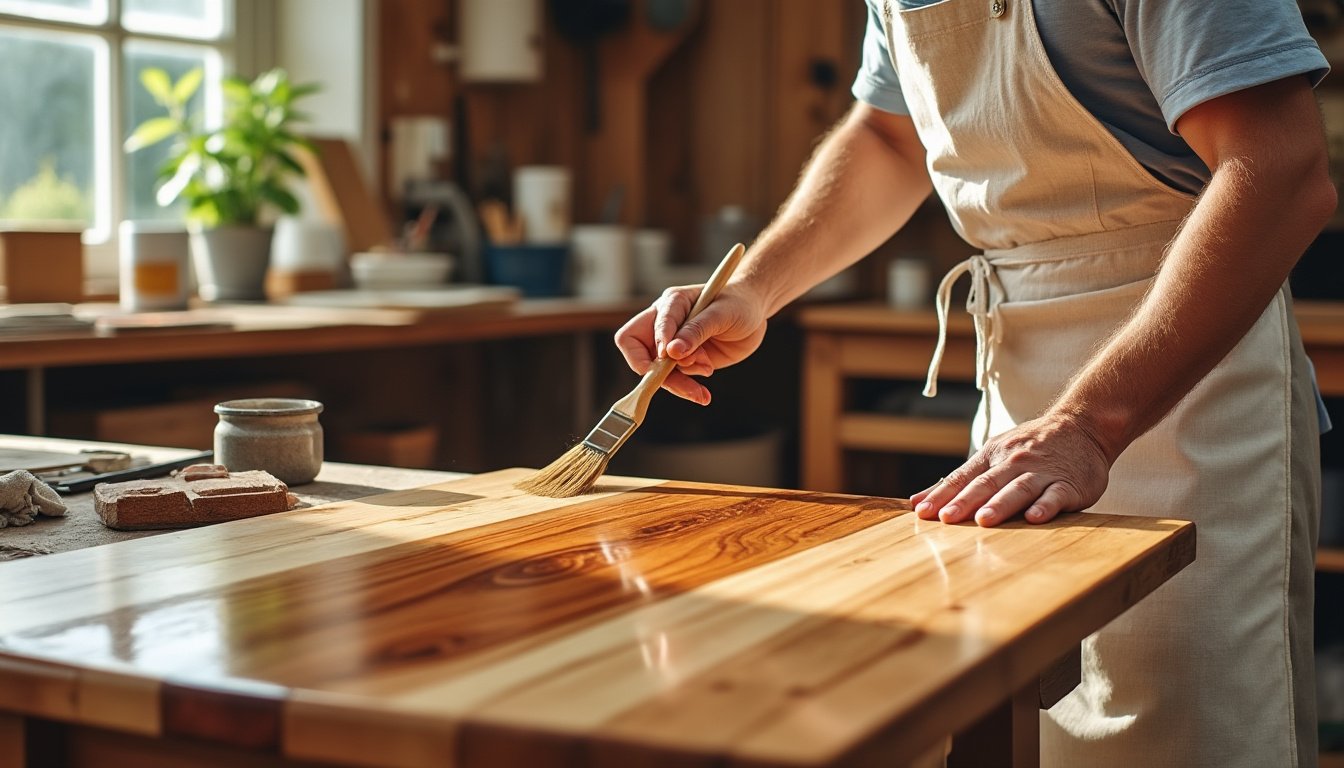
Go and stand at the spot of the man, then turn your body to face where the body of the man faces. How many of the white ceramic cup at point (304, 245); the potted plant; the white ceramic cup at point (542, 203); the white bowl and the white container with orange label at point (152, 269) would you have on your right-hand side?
5

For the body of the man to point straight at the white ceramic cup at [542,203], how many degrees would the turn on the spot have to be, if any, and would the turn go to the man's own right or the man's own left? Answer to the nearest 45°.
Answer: approximately 90° to the man's own right

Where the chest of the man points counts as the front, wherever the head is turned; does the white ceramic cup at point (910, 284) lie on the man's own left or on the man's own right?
on the man's own right

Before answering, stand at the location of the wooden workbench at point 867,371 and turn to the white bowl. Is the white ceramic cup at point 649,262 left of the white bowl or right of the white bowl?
right

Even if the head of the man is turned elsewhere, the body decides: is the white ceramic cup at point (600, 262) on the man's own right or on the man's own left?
on the man's own right

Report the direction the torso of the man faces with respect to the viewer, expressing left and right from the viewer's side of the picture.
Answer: facing the viewer and to the left of the viewer

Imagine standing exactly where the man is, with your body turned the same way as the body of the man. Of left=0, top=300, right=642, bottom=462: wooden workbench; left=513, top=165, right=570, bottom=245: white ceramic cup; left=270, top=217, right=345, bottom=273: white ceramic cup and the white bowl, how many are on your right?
4

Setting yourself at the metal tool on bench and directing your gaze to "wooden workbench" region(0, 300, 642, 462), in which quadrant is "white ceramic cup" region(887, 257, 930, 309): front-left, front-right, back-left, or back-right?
front-right

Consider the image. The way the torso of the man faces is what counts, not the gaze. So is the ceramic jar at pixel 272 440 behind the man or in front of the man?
in front

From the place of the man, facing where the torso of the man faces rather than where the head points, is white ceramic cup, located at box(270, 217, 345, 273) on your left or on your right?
on your right

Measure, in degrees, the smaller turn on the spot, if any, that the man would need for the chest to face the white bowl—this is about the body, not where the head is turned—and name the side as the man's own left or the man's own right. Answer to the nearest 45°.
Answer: approximately 90° to the man's own right

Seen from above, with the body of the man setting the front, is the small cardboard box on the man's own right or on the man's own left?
on the man's own right

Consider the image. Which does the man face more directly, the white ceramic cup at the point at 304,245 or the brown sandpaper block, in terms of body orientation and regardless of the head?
the brown sandpaper block
